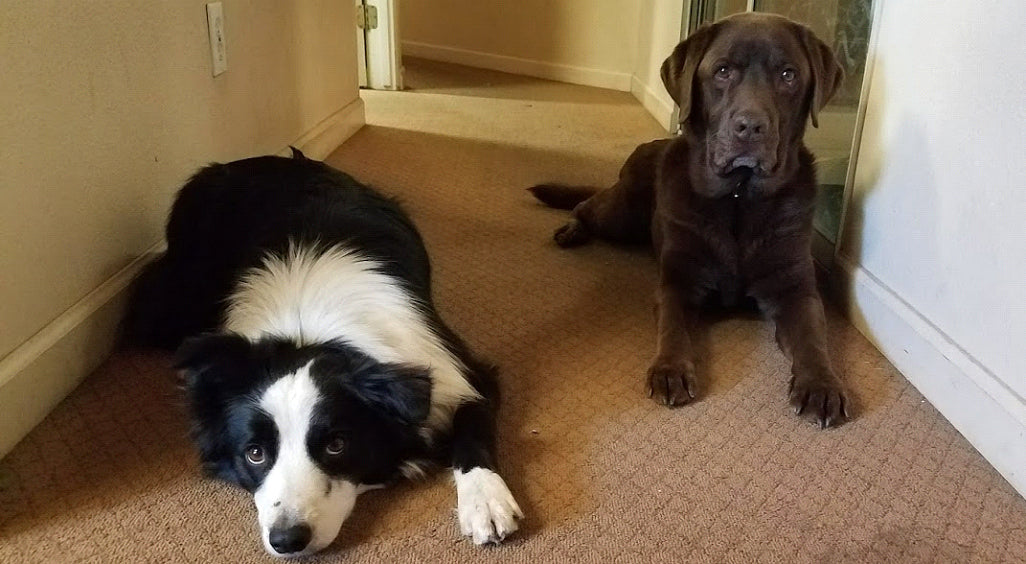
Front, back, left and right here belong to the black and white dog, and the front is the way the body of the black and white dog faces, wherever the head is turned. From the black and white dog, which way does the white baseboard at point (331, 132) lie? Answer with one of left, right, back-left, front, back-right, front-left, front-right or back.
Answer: back

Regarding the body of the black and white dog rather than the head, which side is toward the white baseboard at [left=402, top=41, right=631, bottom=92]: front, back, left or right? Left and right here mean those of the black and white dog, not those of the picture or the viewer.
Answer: back

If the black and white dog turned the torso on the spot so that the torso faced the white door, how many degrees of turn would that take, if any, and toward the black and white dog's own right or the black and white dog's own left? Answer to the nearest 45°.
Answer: approximately 180°

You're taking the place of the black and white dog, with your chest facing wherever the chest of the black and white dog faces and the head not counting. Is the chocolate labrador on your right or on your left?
on your left

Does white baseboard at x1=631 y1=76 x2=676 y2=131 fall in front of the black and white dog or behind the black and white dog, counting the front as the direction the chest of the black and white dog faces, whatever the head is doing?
behind

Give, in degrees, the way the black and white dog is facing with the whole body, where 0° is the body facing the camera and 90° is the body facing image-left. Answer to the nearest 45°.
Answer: approximately 0°
